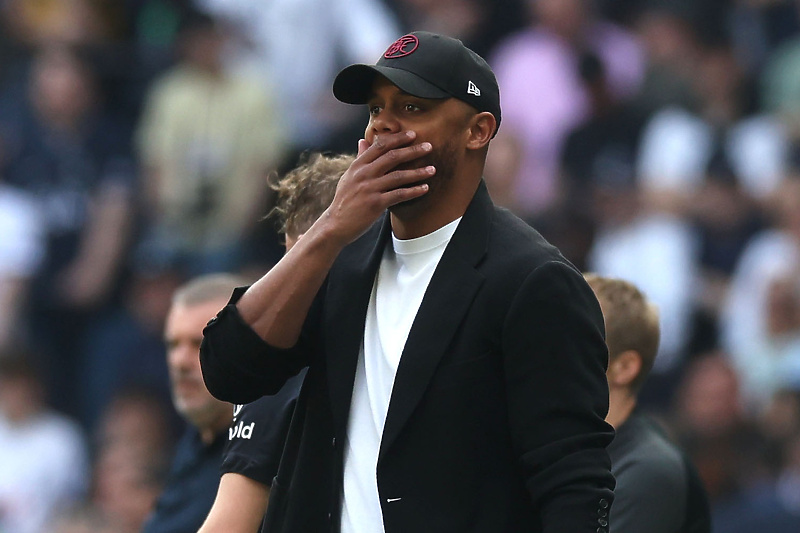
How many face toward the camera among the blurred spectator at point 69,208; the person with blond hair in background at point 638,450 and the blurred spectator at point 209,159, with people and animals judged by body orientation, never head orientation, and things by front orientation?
2

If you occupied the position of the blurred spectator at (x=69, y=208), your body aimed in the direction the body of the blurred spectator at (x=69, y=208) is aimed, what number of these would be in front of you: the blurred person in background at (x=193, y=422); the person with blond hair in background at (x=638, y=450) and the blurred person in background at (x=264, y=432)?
3

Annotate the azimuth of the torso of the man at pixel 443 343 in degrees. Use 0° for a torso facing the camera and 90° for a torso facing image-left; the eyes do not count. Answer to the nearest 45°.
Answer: approximately 45°

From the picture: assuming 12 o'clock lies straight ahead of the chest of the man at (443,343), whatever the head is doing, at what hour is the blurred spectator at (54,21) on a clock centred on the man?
The blurred spectator is roughly at 4 o'clock from the man.

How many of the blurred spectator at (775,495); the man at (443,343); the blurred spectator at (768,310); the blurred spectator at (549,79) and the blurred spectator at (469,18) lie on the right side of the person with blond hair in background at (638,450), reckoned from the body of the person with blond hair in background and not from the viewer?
4

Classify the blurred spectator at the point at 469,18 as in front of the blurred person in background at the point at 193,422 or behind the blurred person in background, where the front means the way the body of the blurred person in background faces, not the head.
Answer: behind

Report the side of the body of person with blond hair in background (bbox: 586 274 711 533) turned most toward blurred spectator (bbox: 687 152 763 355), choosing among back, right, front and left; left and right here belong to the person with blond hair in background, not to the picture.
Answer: right

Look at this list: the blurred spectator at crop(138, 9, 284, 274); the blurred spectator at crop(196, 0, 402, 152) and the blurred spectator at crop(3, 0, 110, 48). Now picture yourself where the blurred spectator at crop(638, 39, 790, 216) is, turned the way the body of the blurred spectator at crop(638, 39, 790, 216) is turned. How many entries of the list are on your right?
3

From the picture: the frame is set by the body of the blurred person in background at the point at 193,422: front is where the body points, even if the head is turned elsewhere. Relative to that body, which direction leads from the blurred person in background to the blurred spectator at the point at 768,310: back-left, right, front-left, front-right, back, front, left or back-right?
back
